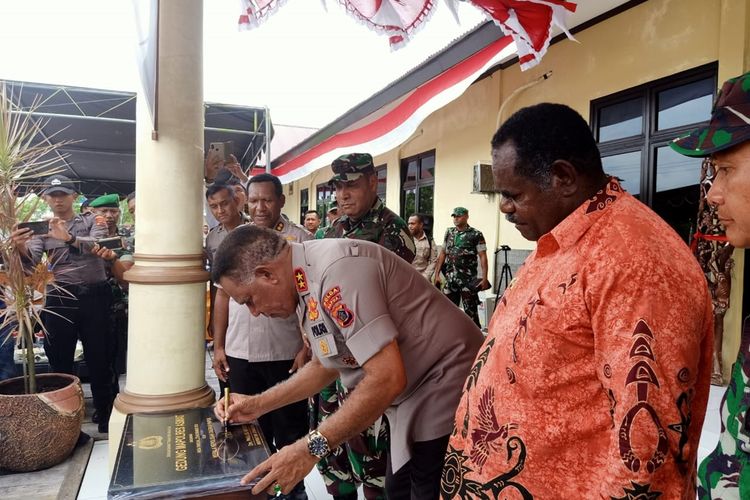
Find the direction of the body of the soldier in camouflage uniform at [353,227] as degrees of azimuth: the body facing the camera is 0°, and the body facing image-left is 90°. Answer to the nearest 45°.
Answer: approximately 45°

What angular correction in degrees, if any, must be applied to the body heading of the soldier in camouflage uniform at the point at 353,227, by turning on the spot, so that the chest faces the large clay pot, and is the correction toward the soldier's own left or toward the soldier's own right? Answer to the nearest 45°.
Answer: approximately 45° to the soldier's own right

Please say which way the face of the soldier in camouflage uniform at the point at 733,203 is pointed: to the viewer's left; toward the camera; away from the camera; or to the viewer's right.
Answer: to the viewer's left

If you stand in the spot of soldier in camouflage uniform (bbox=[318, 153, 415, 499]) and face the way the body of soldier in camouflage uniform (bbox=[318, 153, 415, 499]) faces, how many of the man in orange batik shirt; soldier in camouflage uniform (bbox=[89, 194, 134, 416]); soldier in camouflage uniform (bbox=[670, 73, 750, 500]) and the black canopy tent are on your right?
2

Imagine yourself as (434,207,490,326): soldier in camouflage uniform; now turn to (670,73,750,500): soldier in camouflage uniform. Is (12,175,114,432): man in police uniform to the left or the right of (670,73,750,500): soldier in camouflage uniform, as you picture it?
right

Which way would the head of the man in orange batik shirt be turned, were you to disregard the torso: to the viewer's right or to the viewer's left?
to the viewer's left

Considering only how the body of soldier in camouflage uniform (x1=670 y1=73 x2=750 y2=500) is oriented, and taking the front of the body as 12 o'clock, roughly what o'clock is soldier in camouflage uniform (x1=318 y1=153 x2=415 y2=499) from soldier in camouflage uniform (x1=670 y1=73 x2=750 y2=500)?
soldier in camouflage uniform (x1=318 y1=153 x2=415 y2=499) is roughly at 1 o'clock from soldier in camouflage uniform (x1=670 y1=73 x2=750 y2=500).

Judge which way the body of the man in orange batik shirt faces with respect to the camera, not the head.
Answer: to the viewer's left

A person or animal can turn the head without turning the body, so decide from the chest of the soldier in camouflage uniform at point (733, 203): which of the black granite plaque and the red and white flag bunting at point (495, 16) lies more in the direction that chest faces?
the black granite plaque

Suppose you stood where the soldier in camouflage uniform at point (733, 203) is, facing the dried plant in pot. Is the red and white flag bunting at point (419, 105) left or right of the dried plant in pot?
right

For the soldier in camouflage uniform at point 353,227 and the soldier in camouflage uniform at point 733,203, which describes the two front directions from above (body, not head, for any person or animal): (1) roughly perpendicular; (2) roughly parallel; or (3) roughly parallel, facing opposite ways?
roughly perpendicular

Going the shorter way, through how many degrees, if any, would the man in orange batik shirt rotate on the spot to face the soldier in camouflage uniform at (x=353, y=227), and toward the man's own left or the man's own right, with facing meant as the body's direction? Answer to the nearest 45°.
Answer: approximately 45° to the man's own right

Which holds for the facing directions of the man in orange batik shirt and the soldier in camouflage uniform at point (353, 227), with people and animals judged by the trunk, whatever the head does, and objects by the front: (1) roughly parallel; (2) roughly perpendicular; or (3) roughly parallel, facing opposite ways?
roughly perpendicular

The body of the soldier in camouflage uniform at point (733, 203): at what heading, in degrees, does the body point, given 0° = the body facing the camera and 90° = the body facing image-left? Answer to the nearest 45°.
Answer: approximately 90°
